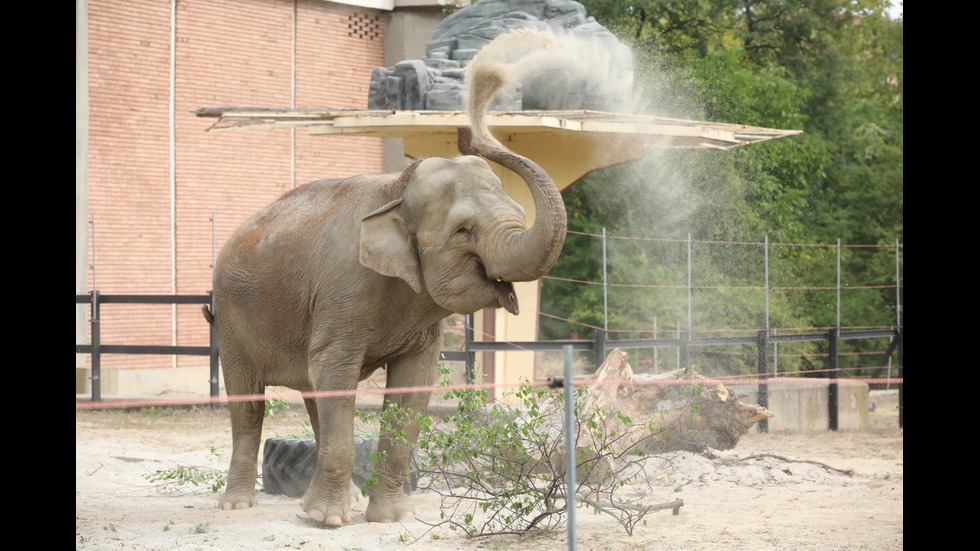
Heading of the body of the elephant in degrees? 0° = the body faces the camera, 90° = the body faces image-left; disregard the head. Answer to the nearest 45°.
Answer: approximately 315°

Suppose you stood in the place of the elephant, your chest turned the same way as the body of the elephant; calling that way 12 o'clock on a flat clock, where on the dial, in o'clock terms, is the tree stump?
The tree stump is roughly at 9 o'clock from the elephant.

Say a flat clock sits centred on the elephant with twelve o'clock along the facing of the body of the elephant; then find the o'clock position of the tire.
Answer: The tire is roughly at 7 o'clock from the elephant.

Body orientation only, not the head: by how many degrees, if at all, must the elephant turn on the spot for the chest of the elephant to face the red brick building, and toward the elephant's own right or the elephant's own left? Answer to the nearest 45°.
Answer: approximately 135° to the elephant's own left

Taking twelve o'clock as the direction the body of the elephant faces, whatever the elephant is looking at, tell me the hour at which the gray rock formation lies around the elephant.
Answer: The gray rock formation is roughly at 8 o'clock from the elephant.

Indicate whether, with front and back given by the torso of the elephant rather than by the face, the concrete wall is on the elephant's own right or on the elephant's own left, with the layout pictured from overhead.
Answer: on the elephant's own left

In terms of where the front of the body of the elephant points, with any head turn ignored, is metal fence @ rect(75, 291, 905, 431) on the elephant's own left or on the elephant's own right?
on the elephant's own left
